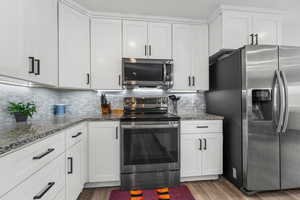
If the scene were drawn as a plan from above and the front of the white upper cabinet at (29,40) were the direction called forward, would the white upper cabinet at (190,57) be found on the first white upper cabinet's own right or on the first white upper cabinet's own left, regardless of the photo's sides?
on the first white upper cabinet's own left

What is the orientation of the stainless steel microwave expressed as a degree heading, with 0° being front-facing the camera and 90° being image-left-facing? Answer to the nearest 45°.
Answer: approximately 0°

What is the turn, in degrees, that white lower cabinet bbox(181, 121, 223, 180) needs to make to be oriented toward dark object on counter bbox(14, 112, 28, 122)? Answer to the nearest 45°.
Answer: approximately 45° to its right

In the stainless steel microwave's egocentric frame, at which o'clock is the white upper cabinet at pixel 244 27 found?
The white upper cabinet is roughly at 9 o'clock from the stainless steel microwave.

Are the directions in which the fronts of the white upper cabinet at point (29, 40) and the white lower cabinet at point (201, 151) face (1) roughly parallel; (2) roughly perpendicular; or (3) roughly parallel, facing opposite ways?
roughly perpendicular
